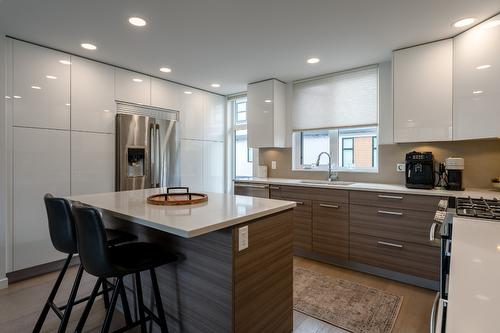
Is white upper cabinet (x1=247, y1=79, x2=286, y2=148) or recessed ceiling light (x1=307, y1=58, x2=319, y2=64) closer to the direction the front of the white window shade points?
the recessed ceiling light

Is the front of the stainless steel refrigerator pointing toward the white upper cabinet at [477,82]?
yes

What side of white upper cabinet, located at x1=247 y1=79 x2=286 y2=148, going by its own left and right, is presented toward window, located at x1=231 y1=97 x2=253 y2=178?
right

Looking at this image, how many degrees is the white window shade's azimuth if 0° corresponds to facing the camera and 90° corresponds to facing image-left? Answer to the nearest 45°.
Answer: approximately 45°

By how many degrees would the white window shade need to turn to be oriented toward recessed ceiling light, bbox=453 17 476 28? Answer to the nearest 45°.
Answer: approximately 90° to its left

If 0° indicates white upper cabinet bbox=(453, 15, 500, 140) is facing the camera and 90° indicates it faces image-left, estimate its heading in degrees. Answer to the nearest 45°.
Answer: approximately 45°

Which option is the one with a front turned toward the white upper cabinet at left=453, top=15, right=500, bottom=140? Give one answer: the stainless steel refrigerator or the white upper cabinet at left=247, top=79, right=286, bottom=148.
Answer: the stainless steel refrigerator

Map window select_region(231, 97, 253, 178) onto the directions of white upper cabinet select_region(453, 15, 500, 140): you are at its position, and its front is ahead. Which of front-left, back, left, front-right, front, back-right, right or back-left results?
front-right

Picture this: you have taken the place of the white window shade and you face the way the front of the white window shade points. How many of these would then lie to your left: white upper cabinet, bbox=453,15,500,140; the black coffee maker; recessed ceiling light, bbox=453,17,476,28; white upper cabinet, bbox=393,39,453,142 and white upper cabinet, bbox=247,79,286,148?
4

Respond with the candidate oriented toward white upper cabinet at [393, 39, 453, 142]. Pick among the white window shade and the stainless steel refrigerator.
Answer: the stainless steel refrigerator

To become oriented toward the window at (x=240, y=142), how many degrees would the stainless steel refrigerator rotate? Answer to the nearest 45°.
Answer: approximately 90° to its left
